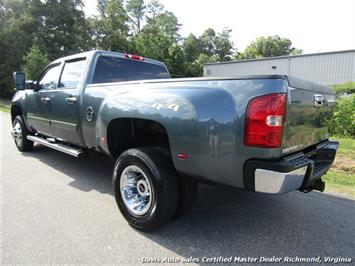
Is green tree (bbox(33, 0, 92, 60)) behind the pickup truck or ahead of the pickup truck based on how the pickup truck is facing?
ahead

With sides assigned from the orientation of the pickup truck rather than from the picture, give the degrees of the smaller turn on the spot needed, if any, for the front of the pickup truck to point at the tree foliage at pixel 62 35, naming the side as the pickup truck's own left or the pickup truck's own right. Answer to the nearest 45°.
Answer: approximately 45° to the pickup truck's own right

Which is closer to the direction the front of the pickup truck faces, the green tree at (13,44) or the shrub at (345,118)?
the green tree

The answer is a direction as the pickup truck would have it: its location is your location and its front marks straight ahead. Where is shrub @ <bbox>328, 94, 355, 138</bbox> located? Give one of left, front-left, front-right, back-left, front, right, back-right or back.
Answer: right

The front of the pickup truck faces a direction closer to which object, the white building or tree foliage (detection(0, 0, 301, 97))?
the tree foliage

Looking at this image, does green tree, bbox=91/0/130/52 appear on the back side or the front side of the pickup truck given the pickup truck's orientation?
on the front side

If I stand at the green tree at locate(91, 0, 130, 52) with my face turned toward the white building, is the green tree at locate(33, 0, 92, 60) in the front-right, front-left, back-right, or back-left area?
back-right

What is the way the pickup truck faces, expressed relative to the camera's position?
facing away from the viewer and to the left of the viewer

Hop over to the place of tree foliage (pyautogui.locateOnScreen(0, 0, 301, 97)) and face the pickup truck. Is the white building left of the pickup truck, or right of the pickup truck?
left

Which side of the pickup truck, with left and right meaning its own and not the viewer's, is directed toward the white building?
right
